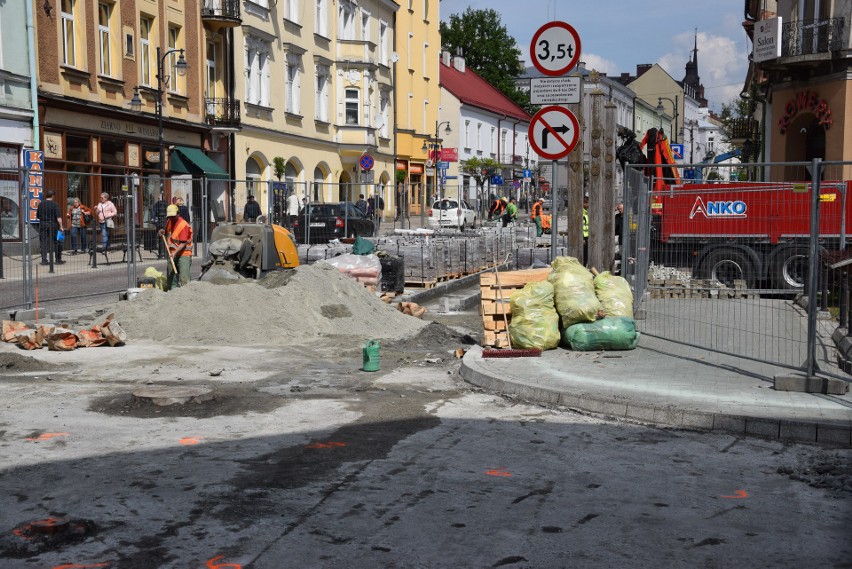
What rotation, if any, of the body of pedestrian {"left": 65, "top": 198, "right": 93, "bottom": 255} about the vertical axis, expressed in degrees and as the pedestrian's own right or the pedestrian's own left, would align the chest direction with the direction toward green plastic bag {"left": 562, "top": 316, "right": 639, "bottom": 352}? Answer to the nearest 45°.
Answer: approximately 45° to the pedestrian's own left

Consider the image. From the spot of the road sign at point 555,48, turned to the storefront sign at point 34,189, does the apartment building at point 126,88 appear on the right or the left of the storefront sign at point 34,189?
right

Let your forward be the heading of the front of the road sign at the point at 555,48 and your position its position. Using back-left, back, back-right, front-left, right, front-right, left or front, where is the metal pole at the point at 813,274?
front-left

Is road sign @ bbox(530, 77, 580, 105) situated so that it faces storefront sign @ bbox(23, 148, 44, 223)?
no

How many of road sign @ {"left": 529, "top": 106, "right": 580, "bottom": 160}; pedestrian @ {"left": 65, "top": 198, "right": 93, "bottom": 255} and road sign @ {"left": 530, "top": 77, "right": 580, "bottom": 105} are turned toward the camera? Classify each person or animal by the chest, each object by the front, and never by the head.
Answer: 3

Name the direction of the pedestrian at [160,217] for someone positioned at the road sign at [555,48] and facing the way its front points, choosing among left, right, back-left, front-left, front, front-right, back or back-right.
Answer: back-right

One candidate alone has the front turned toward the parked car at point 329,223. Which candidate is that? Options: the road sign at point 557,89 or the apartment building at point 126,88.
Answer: the apartment building

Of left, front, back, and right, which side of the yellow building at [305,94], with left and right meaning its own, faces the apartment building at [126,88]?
right

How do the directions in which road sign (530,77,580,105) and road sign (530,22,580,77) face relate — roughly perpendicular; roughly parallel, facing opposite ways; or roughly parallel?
roughly parallel

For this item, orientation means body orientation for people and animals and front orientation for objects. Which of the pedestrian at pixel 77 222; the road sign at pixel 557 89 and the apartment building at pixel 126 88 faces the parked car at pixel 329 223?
the apartment building

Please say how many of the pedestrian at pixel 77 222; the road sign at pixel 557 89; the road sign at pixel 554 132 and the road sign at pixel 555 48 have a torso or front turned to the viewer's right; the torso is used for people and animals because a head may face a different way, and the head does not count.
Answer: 0

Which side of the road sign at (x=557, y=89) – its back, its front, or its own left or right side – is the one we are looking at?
front

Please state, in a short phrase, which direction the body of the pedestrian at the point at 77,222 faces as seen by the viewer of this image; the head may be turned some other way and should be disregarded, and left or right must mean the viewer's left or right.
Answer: facing the viewer

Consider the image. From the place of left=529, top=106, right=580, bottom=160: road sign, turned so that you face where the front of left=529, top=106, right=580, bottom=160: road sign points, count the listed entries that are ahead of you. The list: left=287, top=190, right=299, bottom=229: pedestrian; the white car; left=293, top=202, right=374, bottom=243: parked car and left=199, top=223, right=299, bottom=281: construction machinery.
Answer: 0

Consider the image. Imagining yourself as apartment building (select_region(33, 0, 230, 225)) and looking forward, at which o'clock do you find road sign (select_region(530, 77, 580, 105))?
The road sign is roughly at 1 o'clock from the apartment building.

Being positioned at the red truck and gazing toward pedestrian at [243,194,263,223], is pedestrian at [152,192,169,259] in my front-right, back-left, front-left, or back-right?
front-left

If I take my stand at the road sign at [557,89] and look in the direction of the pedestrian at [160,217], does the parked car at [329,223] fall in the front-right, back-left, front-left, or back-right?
front-right
